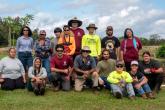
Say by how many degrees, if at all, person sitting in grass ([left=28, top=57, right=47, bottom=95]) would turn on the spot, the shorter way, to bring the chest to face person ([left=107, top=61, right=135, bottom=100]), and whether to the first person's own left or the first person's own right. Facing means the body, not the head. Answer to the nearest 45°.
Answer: approximately 90° to the first person's own left

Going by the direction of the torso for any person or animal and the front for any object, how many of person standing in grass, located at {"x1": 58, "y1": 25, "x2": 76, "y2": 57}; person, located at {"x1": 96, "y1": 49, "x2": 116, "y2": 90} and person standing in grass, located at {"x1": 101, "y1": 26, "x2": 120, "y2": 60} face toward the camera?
3

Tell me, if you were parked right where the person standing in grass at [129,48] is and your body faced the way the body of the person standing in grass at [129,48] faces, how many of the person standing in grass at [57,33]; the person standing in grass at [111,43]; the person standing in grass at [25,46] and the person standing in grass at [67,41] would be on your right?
4

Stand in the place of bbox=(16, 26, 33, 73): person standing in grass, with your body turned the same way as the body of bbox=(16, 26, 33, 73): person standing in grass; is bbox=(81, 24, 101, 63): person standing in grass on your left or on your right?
on your left

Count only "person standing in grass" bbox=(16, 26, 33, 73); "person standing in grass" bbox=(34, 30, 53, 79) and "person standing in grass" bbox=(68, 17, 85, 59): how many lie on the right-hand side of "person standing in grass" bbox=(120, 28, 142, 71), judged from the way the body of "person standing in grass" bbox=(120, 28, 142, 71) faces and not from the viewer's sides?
3

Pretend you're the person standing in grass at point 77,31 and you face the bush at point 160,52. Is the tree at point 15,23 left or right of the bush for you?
left

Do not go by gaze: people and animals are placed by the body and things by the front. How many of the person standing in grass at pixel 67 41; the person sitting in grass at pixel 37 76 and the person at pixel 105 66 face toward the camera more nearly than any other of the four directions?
3

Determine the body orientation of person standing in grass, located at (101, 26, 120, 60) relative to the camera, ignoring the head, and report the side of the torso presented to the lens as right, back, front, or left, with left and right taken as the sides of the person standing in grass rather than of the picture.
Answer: front

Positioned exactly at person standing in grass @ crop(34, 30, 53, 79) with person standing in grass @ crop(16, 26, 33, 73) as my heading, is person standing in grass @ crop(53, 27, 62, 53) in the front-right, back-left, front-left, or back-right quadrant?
back-right

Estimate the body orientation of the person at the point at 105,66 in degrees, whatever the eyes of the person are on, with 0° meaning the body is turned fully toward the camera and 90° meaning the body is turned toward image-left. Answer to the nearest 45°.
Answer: approximately 0°

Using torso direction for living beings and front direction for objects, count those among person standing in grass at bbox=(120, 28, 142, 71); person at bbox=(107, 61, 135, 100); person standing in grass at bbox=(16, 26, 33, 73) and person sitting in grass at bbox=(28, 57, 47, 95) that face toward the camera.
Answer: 4

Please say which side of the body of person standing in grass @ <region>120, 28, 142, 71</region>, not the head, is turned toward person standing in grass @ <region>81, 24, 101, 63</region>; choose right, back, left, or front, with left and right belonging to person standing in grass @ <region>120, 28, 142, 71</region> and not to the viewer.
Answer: right

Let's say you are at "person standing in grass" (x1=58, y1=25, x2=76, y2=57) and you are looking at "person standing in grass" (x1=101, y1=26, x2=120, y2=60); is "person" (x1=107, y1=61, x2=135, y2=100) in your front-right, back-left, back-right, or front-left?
front-right

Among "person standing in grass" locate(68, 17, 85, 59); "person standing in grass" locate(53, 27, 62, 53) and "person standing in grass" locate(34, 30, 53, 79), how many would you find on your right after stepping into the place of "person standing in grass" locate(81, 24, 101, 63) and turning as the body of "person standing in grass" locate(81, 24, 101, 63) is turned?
3

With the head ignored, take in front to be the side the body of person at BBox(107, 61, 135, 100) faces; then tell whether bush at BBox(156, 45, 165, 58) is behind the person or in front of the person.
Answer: behind

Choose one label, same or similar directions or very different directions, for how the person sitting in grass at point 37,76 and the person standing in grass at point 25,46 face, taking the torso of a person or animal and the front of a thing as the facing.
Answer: same or similar directions
